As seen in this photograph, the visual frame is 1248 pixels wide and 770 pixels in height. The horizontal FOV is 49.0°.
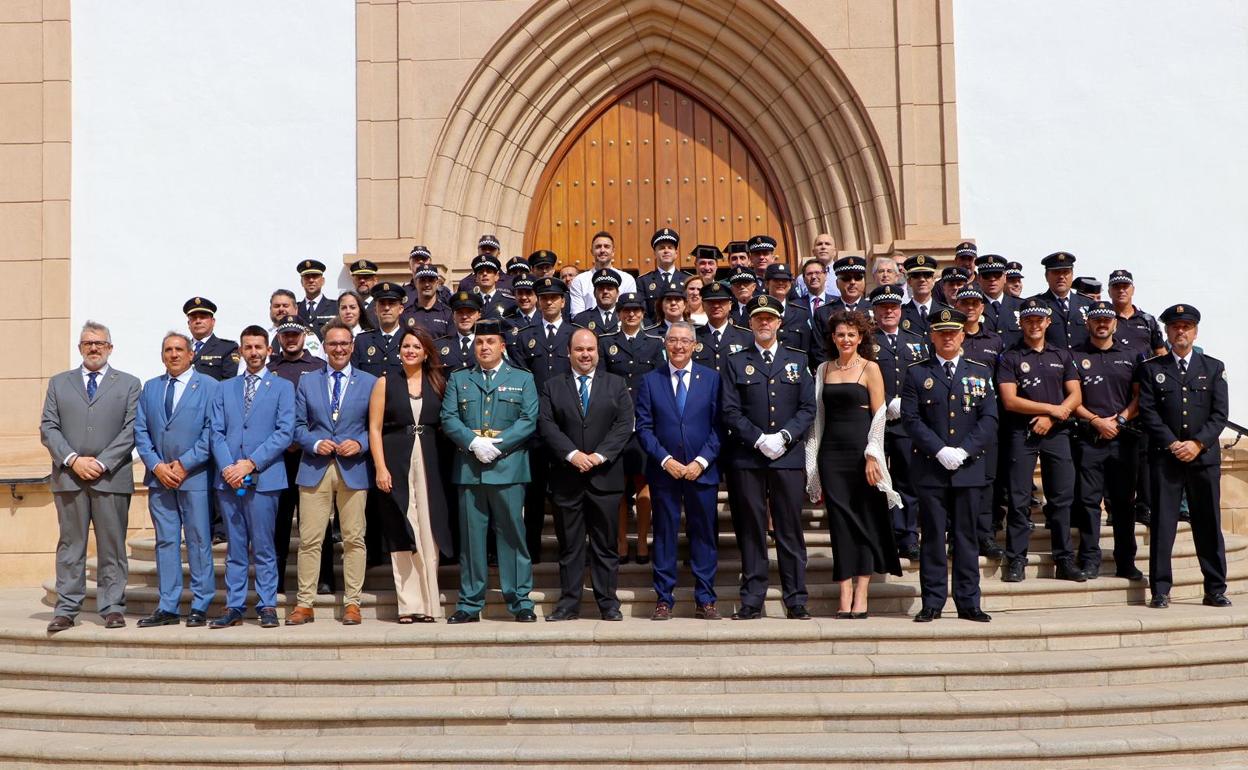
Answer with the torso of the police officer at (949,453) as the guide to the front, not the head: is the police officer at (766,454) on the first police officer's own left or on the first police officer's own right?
on the first police officer's own right

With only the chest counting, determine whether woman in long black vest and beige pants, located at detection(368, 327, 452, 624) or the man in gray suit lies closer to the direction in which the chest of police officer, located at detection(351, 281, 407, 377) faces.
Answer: the woman in long black vest and beige pants

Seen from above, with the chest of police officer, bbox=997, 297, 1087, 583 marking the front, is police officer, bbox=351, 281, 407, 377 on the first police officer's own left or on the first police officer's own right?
on the first police officer's own right

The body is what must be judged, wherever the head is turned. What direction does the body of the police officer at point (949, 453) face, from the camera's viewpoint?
toward the camera

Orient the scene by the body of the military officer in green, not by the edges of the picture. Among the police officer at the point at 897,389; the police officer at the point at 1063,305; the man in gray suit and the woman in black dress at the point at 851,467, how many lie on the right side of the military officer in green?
1

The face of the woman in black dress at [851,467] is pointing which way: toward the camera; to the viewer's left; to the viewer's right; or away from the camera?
toward the camera

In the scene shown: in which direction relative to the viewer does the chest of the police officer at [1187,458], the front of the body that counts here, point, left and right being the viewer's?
facing the viewer

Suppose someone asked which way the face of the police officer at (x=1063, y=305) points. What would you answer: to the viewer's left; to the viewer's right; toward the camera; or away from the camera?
toward the camera

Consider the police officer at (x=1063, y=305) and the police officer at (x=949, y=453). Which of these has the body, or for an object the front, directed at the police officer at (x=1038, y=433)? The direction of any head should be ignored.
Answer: the police officer at (x=1063, y=305)

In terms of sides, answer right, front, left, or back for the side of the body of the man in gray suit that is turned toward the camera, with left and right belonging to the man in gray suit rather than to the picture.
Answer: front

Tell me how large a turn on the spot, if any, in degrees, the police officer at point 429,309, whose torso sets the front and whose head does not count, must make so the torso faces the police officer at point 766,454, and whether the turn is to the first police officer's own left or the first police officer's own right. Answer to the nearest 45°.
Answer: approximately 45° to the first police officer's own left

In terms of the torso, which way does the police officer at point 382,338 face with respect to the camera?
toward the camera

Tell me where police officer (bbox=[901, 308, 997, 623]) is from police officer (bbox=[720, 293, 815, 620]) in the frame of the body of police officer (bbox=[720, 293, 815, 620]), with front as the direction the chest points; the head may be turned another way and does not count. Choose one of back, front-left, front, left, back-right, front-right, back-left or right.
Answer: left

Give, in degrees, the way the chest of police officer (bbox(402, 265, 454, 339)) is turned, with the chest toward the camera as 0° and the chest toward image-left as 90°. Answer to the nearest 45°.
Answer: approximately 0°

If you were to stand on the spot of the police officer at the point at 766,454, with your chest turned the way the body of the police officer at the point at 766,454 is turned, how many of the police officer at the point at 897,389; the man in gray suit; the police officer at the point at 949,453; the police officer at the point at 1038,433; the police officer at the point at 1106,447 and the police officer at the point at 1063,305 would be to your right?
1

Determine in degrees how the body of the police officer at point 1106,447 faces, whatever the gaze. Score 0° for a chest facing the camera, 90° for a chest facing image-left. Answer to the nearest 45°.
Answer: approximately 0°

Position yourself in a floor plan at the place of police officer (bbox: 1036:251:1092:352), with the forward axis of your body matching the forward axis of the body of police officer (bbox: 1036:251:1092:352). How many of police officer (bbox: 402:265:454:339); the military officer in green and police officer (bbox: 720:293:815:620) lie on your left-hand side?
0
